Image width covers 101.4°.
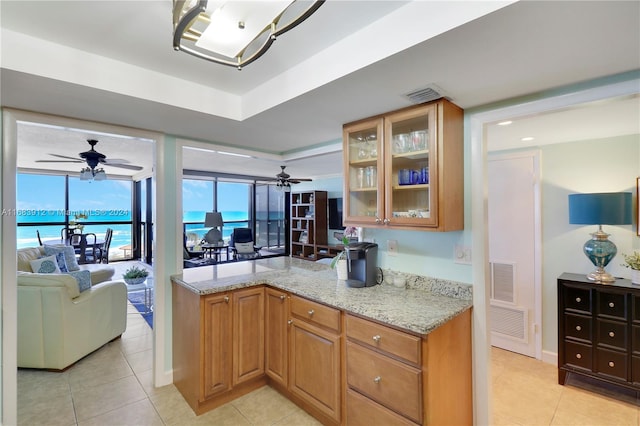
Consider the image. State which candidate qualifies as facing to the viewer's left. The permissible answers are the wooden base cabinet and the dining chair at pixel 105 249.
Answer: the dining chair

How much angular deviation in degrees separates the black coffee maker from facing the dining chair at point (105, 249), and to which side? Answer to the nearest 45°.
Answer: approximately 90° to its right

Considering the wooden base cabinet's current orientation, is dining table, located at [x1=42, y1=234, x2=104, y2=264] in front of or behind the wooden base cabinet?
behind

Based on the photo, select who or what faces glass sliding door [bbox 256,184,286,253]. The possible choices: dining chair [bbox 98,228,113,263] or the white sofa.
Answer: the white sofa

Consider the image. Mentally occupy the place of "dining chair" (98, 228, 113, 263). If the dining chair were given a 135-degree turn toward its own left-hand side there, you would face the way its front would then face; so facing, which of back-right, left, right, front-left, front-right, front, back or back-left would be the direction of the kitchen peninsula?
front-right

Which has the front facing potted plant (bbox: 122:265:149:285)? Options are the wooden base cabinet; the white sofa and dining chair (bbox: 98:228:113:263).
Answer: the white sofa

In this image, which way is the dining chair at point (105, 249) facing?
to the viewer's left
